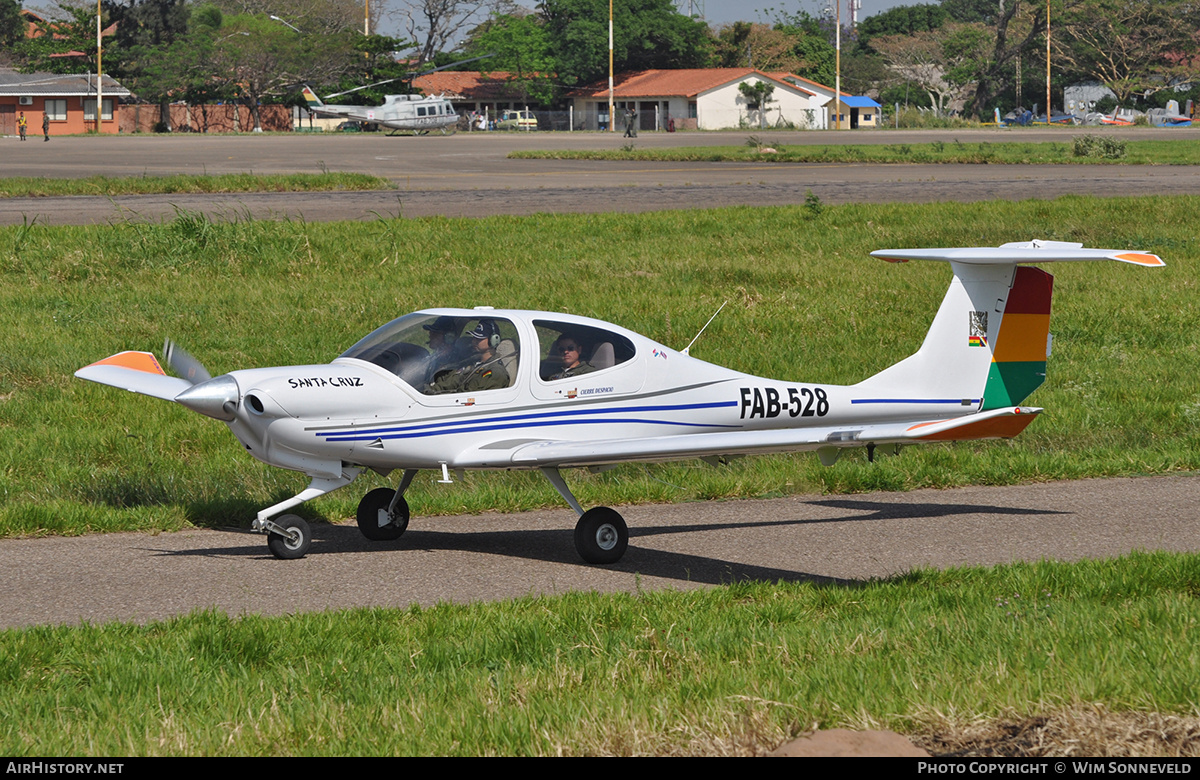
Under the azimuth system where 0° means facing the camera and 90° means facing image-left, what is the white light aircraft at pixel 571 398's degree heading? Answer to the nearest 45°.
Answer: approximately 45°
